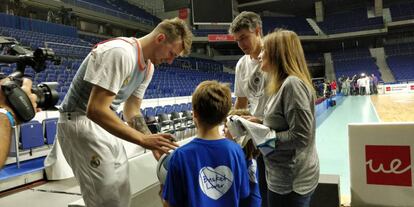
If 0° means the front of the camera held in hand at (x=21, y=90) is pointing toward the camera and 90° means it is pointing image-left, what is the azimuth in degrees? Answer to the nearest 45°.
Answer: approximately 270°

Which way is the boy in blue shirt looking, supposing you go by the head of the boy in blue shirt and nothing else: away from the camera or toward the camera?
away from the camera

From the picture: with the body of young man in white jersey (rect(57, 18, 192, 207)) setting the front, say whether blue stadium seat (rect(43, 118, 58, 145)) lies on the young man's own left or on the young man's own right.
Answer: on the young man's own left

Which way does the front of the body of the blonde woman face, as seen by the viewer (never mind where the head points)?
to the viewer's left

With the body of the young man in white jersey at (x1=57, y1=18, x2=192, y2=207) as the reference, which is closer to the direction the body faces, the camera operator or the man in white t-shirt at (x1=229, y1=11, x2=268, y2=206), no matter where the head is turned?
the man in white t-shirt

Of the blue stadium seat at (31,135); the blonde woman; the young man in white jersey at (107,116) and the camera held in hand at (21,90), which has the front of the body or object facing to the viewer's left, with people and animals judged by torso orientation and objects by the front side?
the blonde woman

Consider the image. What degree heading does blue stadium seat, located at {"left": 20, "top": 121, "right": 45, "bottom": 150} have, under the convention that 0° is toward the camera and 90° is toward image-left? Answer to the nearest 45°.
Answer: approximately 315°

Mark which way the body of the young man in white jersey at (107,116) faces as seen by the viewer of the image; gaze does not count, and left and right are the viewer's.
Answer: facing to the right of the viewer
